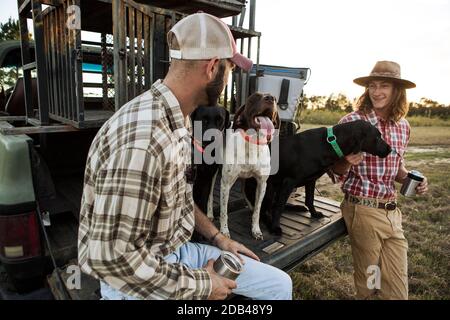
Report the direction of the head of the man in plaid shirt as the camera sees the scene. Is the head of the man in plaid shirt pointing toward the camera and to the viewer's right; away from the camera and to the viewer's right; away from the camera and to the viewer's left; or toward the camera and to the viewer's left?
away from the camera and to the viewer's right

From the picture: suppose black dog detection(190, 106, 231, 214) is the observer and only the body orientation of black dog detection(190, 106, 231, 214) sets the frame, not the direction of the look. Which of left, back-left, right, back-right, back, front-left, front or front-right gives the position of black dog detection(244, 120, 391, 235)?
left

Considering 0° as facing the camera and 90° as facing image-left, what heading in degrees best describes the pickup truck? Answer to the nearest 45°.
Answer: approximately 135°

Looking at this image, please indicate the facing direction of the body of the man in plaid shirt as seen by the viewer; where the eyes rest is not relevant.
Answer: to the viewer's right

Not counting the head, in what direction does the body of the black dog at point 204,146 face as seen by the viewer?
toward the camera

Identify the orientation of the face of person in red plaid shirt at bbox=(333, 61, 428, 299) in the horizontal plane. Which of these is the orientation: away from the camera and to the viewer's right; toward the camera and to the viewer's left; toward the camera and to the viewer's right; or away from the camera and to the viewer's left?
toward the camera and to the viewer's left

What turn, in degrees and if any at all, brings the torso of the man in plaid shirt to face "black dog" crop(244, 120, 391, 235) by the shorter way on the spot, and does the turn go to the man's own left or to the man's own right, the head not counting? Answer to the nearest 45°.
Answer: approximately 45° to the man's own left

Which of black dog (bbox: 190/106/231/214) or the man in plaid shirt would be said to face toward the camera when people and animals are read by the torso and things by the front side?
the black dog

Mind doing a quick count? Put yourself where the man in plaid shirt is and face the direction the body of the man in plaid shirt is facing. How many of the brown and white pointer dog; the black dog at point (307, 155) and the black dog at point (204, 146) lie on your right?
0

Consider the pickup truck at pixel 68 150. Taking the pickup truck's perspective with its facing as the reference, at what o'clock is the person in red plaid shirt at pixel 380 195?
The person in red plaid shirt is roughly at 5 o'clock from the pickup truck.
